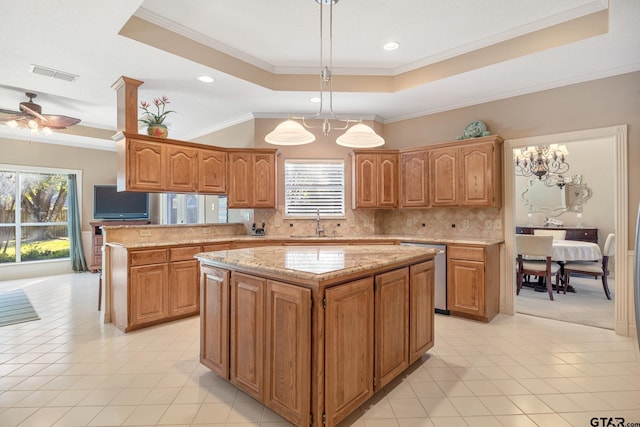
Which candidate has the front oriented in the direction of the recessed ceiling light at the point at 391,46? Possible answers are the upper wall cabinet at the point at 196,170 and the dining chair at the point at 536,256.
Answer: the upper wall cabinet

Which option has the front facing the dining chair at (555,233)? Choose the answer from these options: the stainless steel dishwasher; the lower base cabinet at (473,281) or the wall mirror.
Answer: the wall mirror

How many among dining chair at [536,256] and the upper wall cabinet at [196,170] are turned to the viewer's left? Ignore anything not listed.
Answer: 0

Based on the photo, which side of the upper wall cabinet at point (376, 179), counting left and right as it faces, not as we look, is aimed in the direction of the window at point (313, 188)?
right

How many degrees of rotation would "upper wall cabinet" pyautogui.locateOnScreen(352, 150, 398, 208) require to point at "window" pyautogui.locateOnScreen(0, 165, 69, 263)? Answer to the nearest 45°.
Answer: approximately 90° to its right

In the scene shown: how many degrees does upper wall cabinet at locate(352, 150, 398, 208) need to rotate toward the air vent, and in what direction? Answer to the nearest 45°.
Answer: approximately 45° to its right

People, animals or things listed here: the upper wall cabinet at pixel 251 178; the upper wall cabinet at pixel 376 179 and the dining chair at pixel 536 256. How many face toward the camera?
2

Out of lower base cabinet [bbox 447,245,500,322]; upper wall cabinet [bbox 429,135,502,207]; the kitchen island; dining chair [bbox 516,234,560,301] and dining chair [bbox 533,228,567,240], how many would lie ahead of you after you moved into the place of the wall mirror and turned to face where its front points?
5

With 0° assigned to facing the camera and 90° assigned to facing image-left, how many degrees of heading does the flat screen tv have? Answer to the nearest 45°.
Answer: approximately 0°

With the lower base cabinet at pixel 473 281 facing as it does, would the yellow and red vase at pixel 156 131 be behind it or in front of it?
in front

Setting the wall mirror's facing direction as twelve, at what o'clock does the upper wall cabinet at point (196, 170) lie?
The upper wall cabinet is roughly at 1 o'clock from the wall mirror.

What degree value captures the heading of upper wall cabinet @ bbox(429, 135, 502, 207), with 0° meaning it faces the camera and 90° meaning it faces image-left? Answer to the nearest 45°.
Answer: approximately 45°
